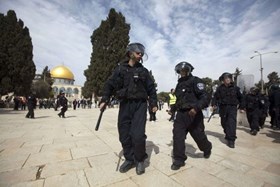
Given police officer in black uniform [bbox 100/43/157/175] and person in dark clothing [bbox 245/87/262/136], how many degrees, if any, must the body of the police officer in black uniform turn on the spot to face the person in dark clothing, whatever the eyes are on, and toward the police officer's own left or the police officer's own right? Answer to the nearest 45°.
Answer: approximately 135° to the police officer's own left

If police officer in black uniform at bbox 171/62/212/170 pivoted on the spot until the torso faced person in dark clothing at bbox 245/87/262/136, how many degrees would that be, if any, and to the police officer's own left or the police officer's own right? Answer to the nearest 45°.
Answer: approximately 180°

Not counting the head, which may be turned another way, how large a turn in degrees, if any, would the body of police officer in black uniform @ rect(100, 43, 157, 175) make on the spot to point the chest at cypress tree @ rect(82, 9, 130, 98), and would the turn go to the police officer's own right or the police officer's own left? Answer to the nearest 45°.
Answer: approximately 180°

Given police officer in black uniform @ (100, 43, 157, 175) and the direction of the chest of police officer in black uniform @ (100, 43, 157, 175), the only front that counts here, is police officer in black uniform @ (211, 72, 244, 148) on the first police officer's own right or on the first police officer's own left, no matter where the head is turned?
on the first police officer's own left

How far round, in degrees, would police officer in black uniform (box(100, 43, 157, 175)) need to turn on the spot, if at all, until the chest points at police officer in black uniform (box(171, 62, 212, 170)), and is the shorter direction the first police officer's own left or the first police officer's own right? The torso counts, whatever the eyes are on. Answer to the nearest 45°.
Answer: approximately 90° to the first police officer's own left

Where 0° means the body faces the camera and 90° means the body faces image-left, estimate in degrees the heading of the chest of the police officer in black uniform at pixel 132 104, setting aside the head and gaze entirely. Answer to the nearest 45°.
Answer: approximately 0°

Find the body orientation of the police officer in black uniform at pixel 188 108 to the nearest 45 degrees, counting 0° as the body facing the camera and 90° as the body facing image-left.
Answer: approximately 45°
